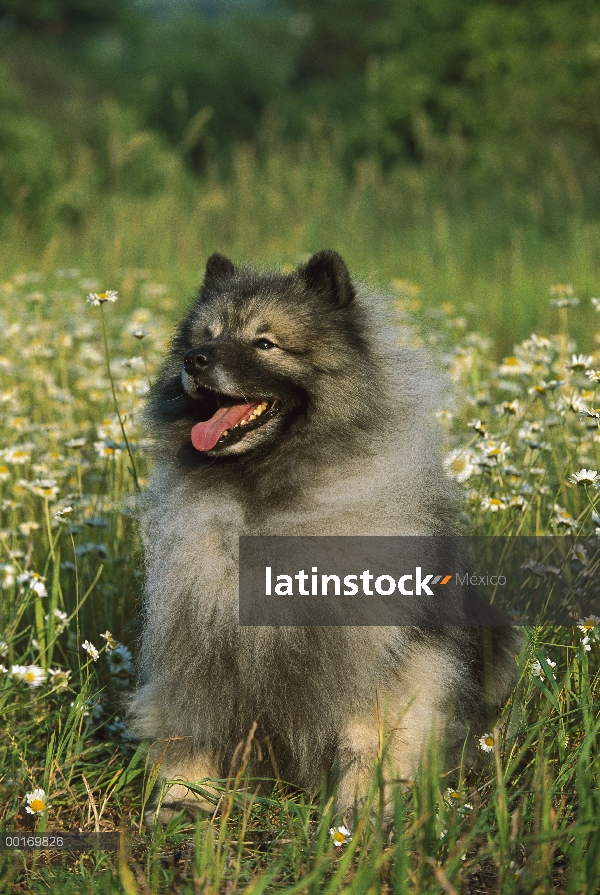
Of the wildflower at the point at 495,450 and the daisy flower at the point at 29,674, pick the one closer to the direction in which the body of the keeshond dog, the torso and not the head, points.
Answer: the daisy flower

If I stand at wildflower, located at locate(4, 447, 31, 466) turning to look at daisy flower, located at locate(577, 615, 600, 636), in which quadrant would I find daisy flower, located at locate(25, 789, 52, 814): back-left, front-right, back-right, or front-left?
front-right

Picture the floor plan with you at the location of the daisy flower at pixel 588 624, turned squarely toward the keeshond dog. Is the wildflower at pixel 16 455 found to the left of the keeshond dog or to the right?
right

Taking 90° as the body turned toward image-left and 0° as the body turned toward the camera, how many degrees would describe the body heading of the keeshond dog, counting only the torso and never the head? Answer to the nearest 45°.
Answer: approximately 45°

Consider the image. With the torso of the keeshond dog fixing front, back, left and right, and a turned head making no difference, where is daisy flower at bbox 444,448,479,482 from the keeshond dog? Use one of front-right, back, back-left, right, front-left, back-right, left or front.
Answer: back

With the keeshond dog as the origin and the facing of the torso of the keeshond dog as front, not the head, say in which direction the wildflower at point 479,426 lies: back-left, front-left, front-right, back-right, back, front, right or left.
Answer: back

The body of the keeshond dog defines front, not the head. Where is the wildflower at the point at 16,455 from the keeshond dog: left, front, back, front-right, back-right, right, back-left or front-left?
right

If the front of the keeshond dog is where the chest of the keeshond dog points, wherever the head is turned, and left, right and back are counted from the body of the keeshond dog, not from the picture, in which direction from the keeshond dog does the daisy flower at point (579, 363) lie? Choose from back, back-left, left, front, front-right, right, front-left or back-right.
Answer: back

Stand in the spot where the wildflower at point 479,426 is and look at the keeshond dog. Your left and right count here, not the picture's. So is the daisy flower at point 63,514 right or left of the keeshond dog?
right

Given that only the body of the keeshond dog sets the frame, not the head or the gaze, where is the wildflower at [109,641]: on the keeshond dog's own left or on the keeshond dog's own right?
on the keeshond dog's own right

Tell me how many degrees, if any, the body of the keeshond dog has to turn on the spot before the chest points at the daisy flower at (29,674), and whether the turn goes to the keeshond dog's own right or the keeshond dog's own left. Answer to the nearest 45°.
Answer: approximately 45° to the keeshond dog's own right

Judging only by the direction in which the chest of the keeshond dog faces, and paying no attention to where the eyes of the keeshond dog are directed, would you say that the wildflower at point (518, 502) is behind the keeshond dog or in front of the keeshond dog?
behind
